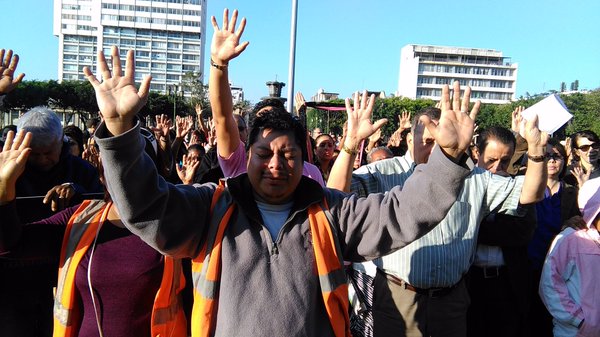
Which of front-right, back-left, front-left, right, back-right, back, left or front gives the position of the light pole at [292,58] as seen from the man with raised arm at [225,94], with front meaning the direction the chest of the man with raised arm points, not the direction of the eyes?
back

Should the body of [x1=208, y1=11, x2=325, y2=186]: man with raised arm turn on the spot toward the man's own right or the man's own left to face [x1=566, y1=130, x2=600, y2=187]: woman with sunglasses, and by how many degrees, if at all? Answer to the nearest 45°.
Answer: approximately 135° to the man's own left

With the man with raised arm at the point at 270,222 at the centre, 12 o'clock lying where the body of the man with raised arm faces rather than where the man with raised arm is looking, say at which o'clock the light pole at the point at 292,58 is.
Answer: The light pole is roughly at 6 o'clock from the man with raised arm.

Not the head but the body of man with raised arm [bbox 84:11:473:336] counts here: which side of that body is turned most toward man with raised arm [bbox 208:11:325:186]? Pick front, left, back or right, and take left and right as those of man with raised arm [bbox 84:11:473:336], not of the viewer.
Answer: back

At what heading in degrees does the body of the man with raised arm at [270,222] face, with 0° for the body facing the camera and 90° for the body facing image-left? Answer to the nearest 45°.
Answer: approximately 0°

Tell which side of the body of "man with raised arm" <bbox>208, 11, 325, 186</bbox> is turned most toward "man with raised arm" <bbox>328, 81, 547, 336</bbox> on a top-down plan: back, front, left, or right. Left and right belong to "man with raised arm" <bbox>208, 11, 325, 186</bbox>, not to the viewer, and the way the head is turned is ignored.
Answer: left

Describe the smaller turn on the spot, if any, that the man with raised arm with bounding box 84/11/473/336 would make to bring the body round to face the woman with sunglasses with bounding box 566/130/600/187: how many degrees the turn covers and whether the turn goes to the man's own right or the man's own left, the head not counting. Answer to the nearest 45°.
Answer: approximately 135° to the man's own left

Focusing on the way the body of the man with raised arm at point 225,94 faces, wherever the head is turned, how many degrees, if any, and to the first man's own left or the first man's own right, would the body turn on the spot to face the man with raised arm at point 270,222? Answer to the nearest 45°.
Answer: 0° — they already face them
